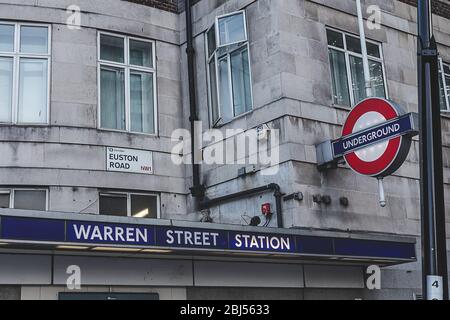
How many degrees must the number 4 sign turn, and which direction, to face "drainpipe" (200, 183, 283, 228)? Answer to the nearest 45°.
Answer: approximately 135° to its right

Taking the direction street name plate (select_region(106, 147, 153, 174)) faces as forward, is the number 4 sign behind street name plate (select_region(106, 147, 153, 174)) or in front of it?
in front

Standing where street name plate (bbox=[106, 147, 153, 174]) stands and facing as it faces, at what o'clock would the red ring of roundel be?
The red ring of roundel is roughly at 10 o'clock from the street name plate.

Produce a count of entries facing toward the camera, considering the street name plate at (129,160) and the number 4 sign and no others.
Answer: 2

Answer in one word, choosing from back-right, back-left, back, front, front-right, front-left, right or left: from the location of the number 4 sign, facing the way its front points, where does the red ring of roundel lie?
back

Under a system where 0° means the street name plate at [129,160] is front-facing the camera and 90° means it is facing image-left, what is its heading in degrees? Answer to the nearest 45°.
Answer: approximately 0°

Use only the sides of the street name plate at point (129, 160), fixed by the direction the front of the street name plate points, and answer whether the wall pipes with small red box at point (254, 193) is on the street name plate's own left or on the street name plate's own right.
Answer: on the street name plate's own left

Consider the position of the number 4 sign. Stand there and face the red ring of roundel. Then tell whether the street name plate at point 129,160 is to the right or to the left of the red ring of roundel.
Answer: left

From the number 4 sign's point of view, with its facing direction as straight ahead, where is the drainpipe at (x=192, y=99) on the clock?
The drainpipe is roughly at 5 o'clock from the number 4 sign.

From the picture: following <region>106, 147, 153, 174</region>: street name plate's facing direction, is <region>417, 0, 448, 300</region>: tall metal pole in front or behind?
in front

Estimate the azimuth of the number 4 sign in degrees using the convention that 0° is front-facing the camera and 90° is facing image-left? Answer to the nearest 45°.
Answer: approximately 0°
